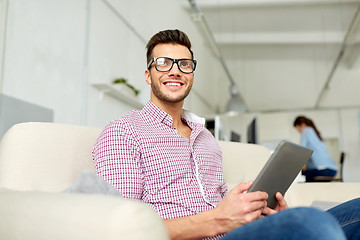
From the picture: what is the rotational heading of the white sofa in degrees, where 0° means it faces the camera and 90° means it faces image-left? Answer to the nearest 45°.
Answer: approximately 315°

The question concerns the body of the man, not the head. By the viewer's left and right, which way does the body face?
facing the viewer and to the right of the viewer

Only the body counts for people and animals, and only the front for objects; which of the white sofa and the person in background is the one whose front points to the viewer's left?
the person in background

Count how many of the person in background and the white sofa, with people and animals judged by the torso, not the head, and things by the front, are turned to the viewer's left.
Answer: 1

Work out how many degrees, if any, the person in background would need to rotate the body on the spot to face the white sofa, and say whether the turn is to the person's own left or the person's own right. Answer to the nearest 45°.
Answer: approximately 90° to the person's own left

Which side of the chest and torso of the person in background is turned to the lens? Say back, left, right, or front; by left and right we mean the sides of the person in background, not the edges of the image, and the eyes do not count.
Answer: left

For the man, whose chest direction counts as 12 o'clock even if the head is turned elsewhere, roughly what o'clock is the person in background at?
The person in background is roughly at 8 o'clock from the man.
